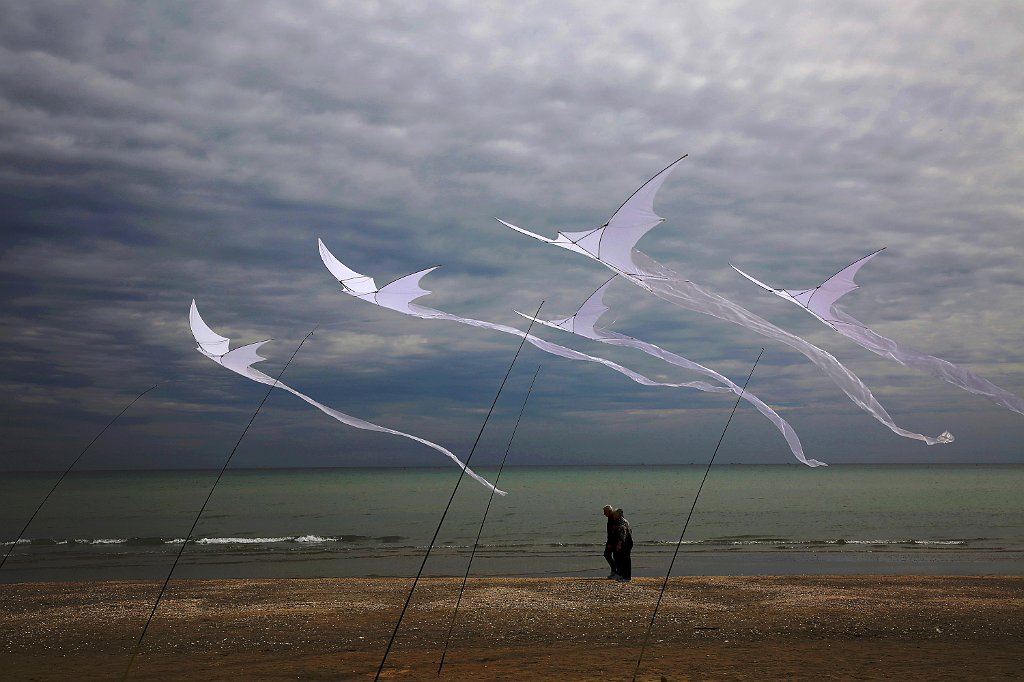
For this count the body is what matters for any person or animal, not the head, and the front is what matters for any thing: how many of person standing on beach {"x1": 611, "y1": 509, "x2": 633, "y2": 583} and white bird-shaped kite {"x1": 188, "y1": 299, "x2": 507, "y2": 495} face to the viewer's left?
2

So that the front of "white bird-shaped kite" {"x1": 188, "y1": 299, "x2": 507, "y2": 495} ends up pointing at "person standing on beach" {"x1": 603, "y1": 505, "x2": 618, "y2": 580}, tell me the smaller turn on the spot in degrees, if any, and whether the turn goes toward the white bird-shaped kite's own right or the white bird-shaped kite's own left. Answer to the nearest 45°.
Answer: approximately 135° to the white bird-shaped kite's own right

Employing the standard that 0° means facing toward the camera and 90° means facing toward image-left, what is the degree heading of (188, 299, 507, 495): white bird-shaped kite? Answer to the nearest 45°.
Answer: approximately 90°

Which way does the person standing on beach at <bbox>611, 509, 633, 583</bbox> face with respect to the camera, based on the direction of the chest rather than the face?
to the viewer's left
